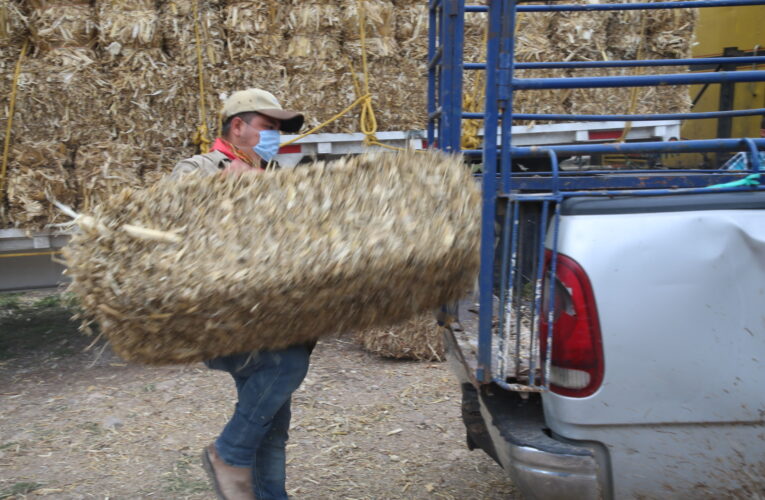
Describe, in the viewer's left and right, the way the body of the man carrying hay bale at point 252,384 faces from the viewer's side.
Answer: facing to the right of the viewer

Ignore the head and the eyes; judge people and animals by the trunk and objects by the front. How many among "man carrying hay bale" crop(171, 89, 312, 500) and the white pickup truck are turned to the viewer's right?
2

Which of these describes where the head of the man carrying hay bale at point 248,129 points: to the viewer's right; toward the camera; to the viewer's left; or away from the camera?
to the viewer's right

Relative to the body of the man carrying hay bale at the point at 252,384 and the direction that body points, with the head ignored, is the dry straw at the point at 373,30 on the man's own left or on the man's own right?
on the man's own left

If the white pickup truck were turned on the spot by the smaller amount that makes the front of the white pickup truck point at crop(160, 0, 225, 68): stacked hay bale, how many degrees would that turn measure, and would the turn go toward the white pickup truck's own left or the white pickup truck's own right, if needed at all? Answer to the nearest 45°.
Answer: approximately 135° to the white pickup truck's own left

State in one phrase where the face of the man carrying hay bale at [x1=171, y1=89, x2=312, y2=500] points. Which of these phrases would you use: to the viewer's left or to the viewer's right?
to the viewer's right

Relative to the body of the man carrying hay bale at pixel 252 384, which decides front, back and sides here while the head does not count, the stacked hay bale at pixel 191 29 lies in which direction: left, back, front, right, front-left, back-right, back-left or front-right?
left

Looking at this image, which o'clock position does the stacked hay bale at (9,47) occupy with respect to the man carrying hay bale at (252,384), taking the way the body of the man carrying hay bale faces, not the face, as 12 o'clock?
The stacked hay bale is roughly at 8 o'clock from the man carrying hay bale.

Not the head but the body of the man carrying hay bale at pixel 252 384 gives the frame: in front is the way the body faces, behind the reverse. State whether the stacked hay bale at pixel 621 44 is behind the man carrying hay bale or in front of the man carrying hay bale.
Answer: in front

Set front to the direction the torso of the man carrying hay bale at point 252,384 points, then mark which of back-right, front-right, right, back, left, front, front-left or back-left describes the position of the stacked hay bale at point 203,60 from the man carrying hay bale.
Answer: left

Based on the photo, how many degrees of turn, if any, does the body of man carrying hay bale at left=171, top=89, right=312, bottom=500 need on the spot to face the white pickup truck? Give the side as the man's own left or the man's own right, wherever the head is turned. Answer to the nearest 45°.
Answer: approximately 45° to the man's own right

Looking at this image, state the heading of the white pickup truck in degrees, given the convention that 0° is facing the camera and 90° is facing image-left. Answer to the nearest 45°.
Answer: approximately 270°

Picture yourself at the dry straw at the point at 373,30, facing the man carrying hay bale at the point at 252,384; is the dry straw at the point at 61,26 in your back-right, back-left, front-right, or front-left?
front-right
